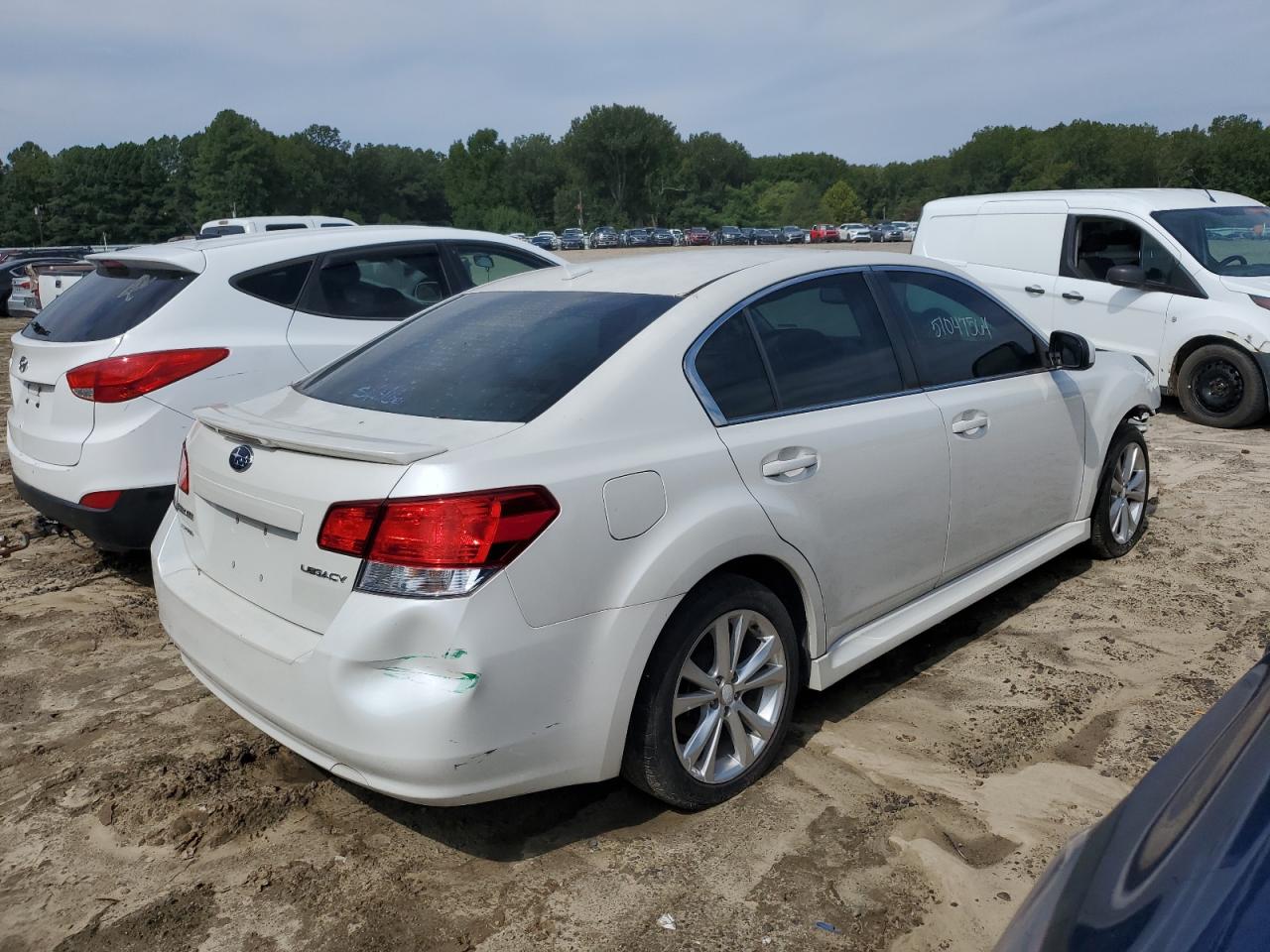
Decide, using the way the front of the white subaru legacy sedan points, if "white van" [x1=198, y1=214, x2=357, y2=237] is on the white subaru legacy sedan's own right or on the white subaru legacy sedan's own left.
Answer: on the white subaru legacy sedan's own left

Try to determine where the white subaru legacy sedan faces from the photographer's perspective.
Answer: facing away from the viewer and to the right of the viewer

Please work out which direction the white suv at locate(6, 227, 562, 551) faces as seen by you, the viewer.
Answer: facing away from the viewer and to the right of the viewer

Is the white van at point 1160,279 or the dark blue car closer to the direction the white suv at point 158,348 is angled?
the white van

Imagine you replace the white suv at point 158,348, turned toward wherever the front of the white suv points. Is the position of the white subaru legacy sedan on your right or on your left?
on your right

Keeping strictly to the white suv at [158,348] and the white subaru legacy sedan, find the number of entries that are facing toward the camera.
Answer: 0

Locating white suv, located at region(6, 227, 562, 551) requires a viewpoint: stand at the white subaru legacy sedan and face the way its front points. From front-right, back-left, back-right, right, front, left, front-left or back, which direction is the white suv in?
left

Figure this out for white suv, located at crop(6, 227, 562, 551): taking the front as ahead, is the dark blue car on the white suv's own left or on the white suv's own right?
on the white suv's own right

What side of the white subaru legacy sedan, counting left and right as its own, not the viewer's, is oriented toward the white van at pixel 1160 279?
front
